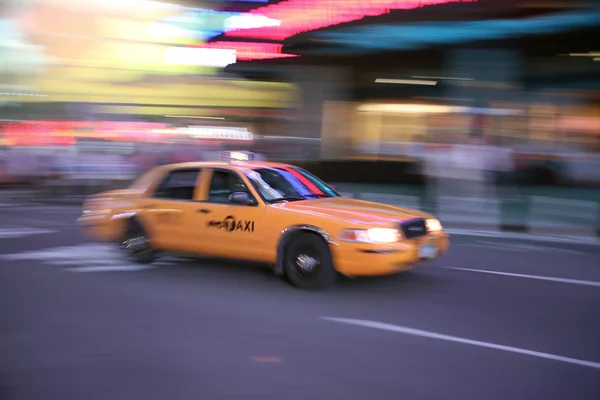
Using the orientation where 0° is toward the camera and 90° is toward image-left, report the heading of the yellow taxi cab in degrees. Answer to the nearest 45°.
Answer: approximately 315°
